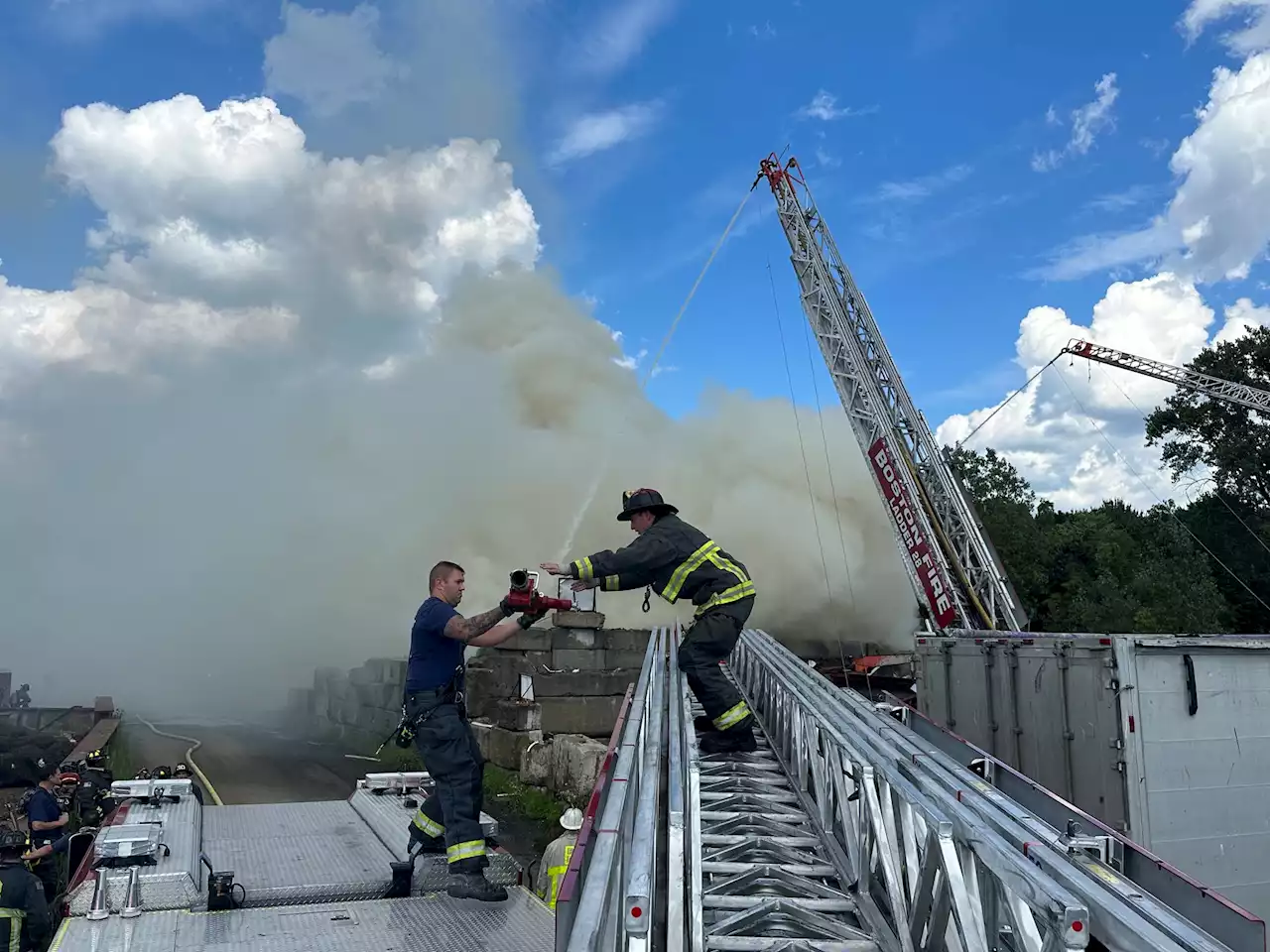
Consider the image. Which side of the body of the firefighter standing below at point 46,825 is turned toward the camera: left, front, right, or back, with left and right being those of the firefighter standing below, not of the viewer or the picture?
right

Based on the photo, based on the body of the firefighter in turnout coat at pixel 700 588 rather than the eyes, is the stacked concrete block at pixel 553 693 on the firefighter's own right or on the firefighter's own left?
on the firefighter's own right

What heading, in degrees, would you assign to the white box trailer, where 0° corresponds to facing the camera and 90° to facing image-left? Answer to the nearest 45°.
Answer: approximately 225°

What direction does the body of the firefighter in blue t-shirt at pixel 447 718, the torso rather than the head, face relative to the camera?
to the viewer's right

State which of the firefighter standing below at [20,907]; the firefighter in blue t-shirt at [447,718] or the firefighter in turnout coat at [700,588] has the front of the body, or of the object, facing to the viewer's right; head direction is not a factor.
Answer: the firefighter in blue t-shirt

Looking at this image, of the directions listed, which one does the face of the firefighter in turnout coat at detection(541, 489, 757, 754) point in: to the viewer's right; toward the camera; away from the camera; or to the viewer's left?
to the viewer's left

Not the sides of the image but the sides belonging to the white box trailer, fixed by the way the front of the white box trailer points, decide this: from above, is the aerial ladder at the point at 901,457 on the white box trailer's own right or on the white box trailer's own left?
on the white box trailer's own left

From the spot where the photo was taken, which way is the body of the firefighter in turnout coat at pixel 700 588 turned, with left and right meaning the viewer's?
facing to the left of the viewer

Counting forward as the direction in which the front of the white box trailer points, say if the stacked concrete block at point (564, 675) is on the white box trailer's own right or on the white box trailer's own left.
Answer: on the white box trailer's own left

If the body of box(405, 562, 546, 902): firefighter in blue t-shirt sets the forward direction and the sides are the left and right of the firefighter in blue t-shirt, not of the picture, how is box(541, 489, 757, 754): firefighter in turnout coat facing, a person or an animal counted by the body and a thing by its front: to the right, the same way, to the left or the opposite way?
the opposite way
